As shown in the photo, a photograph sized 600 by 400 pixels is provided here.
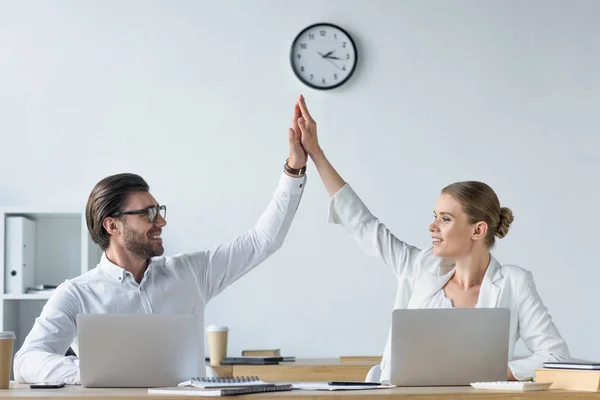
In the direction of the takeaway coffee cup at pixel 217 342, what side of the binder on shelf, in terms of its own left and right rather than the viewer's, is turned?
left

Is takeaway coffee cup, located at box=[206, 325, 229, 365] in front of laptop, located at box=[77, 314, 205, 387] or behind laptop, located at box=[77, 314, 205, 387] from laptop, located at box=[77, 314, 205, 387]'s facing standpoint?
in front

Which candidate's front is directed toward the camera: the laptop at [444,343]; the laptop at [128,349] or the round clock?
the round clock

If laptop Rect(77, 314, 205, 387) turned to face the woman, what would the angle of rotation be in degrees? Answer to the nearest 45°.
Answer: approximately 45° to its right

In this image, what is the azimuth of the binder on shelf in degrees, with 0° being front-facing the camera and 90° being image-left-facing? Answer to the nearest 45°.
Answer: approximately 0°

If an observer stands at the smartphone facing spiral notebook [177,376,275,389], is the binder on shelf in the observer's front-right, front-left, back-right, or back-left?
back-left

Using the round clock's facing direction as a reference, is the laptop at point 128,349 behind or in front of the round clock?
in front

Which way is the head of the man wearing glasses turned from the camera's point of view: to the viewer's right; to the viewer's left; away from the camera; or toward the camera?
to the viewer's right

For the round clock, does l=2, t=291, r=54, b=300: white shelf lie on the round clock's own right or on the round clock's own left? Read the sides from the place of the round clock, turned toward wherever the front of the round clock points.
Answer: on the round clock's own right

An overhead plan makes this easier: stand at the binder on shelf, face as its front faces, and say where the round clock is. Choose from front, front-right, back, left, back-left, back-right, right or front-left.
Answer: left

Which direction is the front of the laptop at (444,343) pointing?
away from the camera

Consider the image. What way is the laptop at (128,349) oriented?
away from the camera
